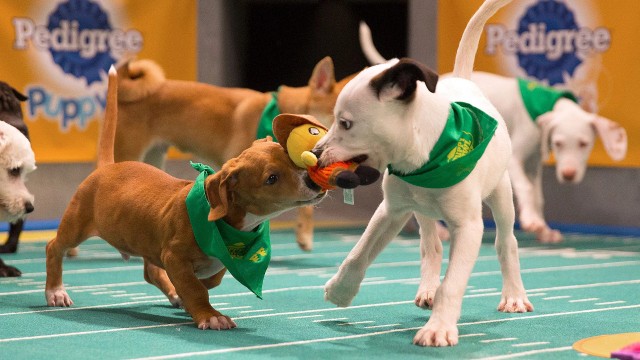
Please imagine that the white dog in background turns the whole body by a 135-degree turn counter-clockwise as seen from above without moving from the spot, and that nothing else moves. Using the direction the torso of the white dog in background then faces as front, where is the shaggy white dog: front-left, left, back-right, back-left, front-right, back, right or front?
back-left

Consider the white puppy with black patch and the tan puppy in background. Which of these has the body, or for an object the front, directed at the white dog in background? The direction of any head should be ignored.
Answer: the tan puppy in background

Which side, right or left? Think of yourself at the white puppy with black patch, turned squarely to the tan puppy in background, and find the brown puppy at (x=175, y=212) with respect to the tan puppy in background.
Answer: left

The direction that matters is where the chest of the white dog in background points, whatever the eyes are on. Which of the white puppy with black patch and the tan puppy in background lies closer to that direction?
the white puppy with black patch

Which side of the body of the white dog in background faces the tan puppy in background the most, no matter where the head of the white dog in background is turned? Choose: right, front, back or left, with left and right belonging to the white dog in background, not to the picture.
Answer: back

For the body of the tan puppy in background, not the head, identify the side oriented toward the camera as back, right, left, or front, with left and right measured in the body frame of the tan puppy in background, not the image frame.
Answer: right

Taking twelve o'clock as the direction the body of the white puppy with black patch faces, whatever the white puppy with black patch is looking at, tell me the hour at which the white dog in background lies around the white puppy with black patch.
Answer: The white dog in background is roughly at 5 o'clock from the white puppy with black patch.

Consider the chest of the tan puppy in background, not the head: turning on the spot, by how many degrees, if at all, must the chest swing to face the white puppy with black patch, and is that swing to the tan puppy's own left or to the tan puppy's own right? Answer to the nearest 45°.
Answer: approximately 90° to the tan puppy's own right

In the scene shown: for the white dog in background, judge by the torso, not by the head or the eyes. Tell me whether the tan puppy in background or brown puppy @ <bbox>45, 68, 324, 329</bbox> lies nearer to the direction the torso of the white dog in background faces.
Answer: the brown puppy

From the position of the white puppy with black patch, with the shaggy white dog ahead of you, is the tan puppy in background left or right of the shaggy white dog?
right

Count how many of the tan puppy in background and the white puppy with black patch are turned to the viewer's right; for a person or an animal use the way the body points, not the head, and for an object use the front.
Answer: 1

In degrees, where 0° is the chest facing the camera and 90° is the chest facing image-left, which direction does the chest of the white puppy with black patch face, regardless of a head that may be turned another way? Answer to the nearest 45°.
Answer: approximately 45°
